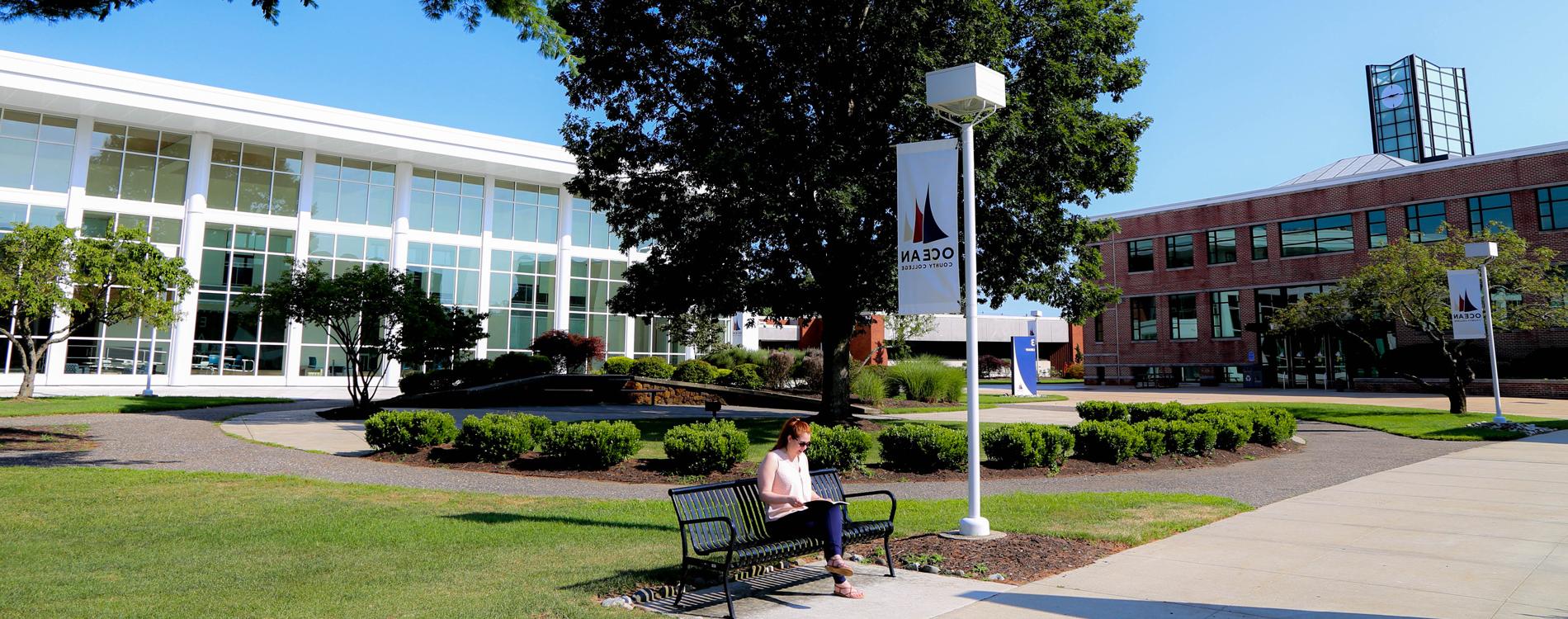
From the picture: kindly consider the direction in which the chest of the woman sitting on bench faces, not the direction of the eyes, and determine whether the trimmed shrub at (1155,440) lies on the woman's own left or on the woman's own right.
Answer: on the woman's own left

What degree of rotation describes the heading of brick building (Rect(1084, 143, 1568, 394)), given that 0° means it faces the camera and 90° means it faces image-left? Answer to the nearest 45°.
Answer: approximately 45°

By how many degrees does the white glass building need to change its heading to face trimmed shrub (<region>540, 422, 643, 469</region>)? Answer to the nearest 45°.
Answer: approximately 45° to its right

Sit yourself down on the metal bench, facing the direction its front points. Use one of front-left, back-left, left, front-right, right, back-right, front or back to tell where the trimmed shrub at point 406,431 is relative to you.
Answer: back

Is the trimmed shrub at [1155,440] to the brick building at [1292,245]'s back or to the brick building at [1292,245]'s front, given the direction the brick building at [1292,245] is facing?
to the front

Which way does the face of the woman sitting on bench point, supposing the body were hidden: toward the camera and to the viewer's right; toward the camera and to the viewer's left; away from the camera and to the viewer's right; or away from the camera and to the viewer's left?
toward the camera and to the viewer's right

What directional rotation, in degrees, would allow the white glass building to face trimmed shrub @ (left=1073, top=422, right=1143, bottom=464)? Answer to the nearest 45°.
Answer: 0° — it already faces it

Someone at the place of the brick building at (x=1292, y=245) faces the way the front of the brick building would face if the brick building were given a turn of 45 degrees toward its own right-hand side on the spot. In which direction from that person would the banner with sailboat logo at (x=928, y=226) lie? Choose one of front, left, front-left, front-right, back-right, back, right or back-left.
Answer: left

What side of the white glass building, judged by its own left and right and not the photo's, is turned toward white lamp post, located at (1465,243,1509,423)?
front
